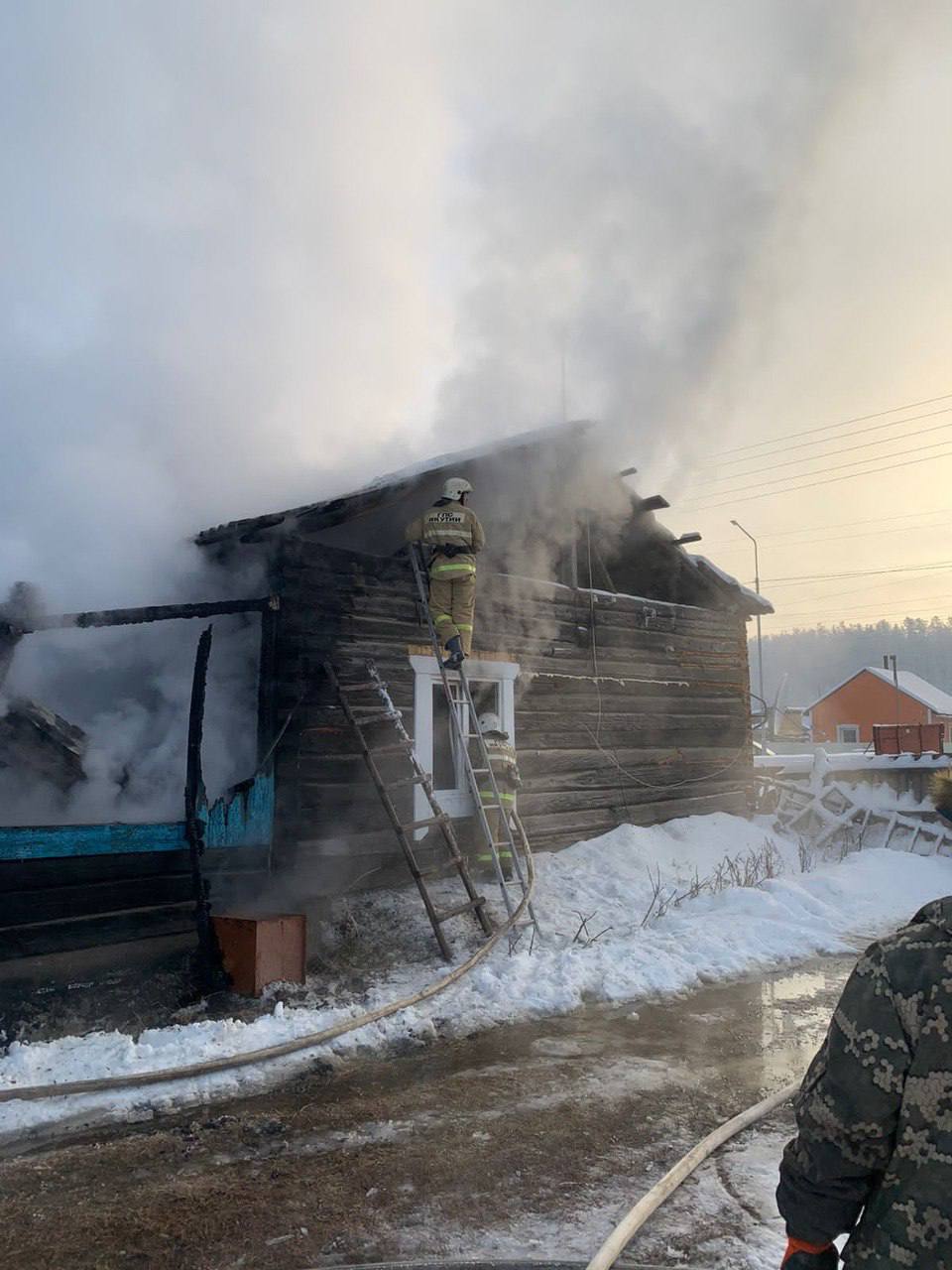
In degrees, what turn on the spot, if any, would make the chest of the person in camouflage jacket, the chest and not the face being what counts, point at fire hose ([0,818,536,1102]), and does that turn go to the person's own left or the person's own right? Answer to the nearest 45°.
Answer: approximately 45° to the person's own left

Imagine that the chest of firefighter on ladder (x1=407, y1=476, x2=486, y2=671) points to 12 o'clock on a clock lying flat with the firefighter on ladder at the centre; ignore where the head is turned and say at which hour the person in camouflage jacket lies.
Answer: The person in camouflage jacket is roughly at 6 o'clock from the firefighter on ladder.

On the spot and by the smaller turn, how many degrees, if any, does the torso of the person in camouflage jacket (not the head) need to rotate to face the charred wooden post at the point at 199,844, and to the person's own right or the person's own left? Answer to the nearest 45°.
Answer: approximately 45° to the person's own left

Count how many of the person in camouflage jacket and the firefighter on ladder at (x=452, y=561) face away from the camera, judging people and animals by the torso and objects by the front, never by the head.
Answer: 2

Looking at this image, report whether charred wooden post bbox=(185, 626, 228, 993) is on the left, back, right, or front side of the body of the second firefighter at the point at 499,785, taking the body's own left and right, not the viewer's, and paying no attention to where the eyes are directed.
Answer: left

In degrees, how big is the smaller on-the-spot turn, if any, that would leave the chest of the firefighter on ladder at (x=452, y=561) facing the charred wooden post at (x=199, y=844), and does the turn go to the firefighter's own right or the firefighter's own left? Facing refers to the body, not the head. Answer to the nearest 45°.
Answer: approximately 135° to the firefighter's own left

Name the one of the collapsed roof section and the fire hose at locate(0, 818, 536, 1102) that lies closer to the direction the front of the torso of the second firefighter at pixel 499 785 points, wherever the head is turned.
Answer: the collapsed roof section

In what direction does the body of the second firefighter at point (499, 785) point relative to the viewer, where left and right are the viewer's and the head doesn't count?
facing away from the viewer and to the left of the viewer

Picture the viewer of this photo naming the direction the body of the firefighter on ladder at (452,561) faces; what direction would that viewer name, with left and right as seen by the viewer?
facing away from the viewer

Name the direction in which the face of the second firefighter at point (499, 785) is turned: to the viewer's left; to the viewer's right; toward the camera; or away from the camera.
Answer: away from the camera

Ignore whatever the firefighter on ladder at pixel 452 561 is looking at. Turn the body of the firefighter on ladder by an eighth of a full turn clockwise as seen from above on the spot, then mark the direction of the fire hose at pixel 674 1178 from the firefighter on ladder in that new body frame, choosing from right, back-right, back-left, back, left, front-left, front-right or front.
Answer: back-right

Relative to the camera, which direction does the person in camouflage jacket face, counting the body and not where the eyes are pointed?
away from the camera

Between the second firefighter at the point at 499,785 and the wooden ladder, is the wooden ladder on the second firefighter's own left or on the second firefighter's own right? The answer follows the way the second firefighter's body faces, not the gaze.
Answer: on the second firefighter's own left
